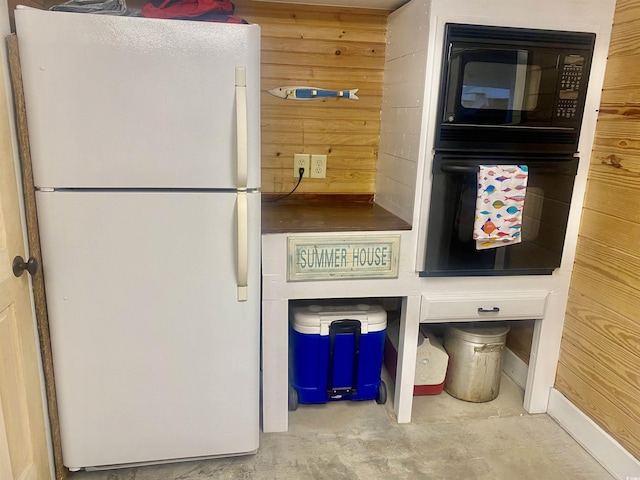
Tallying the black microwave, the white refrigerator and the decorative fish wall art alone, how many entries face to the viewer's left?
1

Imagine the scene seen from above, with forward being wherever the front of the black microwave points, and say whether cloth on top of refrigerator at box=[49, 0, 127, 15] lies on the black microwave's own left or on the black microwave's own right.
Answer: on the black microwave's own right

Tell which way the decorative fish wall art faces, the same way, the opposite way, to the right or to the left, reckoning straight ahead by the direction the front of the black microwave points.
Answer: to the right

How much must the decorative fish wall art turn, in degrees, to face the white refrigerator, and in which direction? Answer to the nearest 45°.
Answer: approximately 45° to its left

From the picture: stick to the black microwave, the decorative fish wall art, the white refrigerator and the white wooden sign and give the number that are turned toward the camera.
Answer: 3

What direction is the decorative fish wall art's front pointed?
to the viewer's left

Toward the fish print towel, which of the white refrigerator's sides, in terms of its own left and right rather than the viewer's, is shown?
left

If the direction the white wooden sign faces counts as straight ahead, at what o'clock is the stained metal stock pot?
The stained metal stock pot is roughly at 8 o'clock from the white wooden sign.

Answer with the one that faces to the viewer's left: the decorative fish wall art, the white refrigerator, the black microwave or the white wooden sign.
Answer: the decorative fish wall art
